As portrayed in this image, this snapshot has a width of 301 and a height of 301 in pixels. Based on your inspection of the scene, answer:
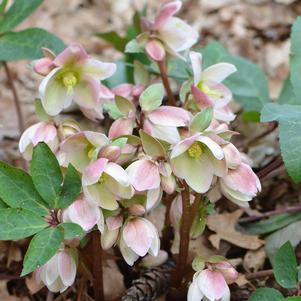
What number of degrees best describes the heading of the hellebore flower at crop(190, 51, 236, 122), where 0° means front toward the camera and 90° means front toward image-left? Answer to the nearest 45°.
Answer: approximately 315°

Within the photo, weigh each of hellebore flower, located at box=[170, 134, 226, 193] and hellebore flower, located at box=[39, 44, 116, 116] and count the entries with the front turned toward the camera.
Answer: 2

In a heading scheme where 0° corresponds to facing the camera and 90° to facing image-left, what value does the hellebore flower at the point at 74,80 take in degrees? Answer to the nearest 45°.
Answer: approximately 0°
